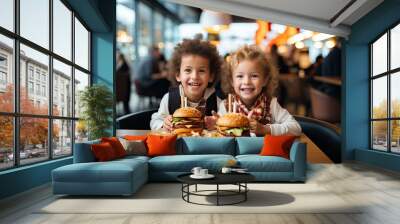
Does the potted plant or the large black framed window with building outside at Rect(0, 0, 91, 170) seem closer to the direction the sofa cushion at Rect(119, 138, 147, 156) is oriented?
the large black framed window with building outside

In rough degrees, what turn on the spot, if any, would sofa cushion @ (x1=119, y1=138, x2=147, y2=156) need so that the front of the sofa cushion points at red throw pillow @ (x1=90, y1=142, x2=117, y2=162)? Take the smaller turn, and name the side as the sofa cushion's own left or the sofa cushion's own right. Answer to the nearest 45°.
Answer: approximately 45° to the sofa cushion's own right

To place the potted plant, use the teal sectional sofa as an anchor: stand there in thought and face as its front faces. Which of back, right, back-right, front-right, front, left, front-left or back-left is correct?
back-right

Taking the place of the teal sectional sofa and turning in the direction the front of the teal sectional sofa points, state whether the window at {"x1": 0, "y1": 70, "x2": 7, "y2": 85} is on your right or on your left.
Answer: on your right

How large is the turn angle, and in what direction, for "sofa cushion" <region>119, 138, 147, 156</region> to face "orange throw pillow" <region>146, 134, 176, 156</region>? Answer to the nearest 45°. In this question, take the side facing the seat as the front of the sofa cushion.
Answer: approximately 90° to its left

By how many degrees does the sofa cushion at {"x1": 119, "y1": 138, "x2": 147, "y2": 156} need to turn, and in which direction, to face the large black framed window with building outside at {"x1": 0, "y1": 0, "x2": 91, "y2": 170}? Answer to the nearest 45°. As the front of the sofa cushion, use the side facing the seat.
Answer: approximately 90° to its right

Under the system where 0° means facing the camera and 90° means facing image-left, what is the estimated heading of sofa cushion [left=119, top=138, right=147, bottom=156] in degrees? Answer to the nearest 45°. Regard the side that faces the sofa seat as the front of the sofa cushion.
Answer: approximately 0°

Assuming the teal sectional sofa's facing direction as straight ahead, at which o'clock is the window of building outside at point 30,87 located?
The window of building outside is roughly at 5 o'clock from the teal sectional sofa.
